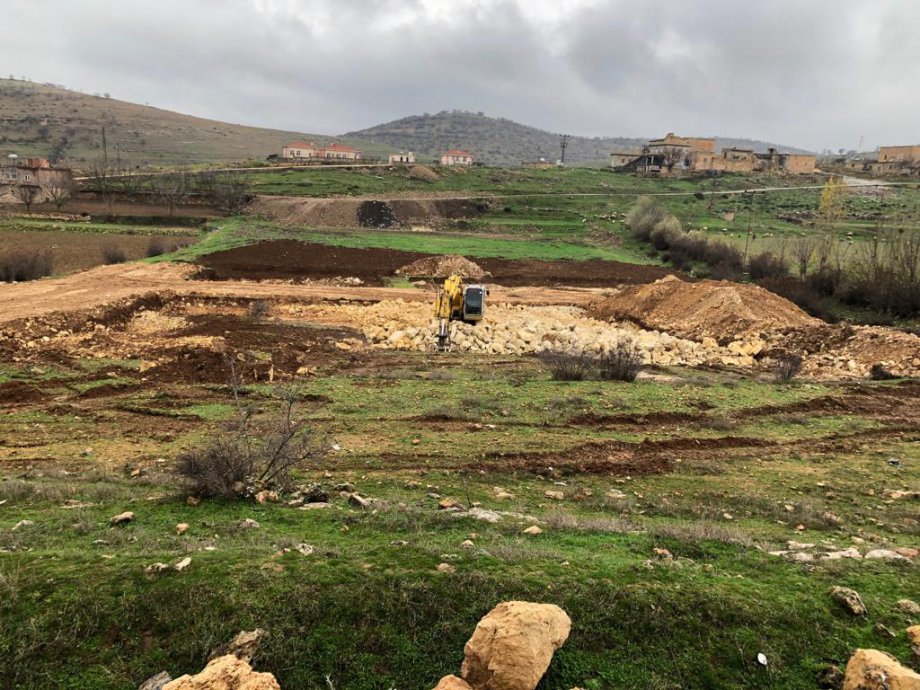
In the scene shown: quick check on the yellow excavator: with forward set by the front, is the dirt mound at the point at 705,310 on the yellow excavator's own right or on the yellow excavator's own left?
on the yellow excavator's own left

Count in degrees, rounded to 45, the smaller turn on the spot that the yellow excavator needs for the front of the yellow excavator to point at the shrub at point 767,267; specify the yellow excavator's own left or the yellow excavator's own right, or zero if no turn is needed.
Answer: approximately 135° to the yellow excavator's own left

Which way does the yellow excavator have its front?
toward the camera

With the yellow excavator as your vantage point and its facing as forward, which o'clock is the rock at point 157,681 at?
The rock is roughly at 12 o'clock from the yellow excavator.

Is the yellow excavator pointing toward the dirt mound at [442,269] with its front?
no

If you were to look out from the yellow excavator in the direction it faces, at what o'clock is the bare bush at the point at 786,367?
The bare bush is roughly at 10 o'clock from the yellow excavator.

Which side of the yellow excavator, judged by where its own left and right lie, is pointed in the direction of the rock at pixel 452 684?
front

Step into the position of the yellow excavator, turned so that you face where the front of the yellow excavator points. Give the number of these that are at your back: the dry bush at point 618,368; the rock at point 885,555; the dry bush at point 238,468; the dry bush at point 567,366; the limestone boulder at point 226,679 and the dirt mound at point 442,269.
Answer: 1

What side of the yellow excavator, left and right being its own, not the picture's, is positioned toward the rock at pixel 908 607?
front

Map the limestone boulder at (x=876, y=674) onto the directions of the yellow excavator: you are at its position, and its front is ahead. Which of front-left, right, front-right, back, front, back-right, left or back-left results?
front

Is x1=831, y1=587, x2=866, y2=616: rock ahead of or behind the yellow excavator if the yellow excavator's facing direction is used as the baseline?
ahead

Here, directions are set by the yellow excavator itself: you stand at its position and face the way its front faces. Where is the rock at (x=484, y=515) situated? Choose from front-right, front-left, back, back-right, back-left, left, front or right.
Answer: front

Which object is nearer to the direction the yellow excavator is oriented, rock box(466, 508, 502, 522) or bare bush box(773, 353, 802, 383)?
the rock

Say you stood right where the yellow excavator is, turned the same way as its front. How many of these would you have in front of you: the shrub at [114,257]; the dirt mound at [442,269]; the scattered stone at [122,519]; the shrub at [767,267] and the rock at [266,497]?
2

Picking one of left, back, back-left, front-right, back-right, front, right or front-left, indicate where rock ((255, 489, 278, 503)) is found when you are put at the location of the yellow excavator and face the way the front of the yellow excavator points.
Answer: front

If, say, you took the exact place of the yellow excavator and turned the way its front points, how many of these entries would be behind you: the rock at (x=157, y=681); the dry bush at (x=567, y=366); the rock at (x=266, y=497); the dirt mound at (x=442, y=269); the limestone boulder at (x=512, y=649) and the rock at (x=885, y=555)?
1
